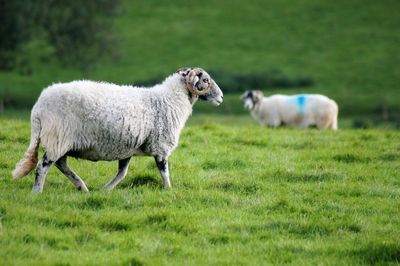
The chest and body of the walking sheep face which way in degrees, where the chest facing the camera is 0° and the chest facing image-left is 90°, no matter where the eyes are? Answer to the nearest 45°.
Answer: approximately 270°

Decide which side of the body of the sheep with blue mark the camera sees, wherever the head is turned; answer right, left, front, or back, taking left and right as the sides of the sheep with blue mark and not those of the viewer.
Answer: left

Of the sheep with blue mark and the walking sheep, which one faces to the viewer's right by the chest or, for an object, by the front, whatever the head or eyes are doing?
the walking sheep

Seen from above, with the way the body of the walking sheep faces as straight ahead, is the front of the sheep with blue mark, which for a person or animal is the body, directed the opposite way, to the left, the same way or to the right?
the opposite way

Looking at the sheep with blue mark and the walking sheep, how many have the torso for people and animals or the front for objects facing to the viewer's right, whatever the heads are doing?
1

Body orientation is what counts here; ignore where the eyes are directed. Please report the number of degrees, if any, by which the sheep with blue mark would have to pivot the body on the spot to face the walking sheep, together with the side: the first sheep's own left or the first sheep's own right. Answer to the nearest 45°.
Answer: approximately 90° to the first sheep's own left

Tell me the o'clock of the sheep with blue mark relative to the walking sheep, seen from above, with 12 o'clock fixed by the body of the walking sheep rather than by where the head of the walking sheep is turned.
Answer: The sheep with blue mark is roughly at 10 o'clock from the walking sheep.
